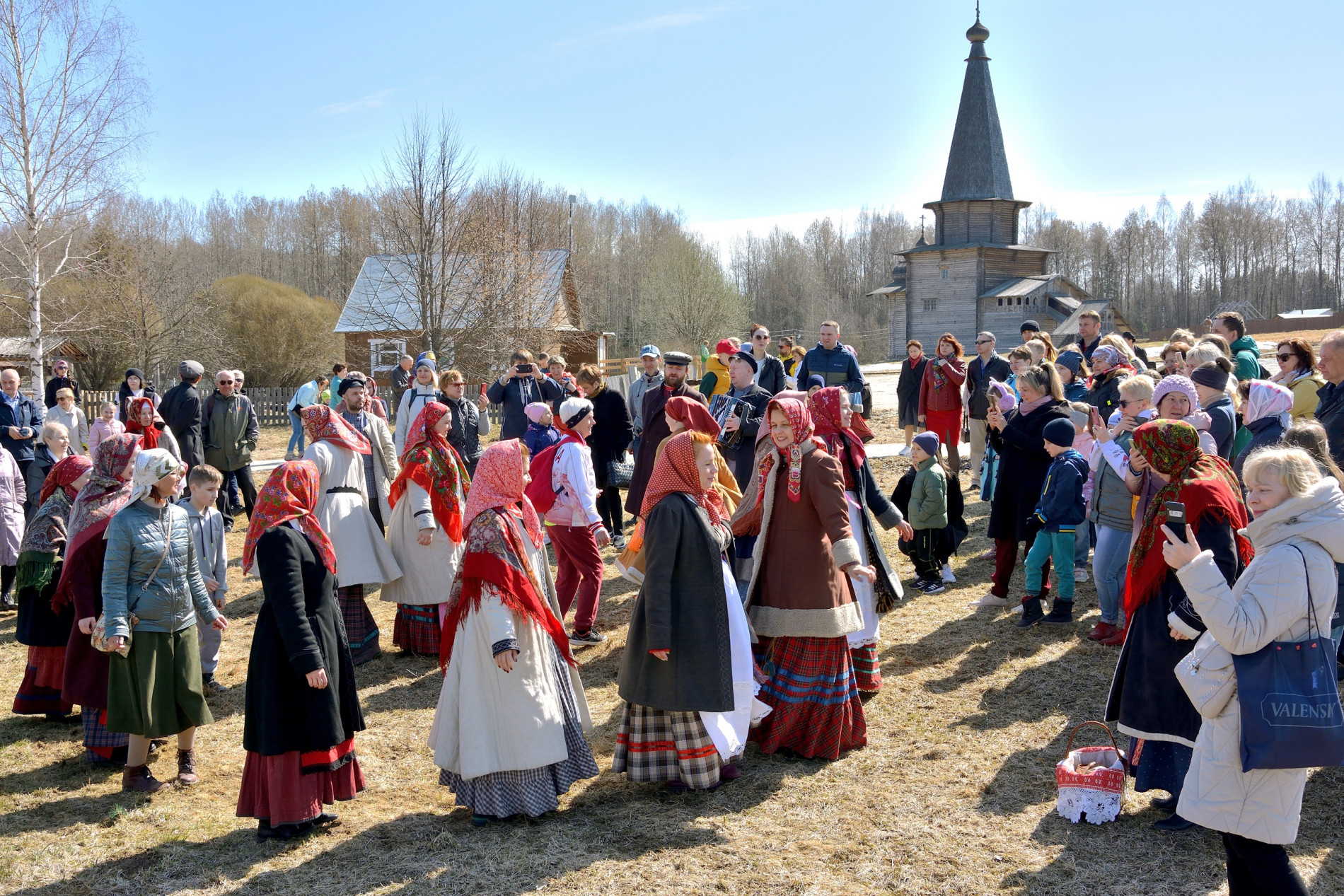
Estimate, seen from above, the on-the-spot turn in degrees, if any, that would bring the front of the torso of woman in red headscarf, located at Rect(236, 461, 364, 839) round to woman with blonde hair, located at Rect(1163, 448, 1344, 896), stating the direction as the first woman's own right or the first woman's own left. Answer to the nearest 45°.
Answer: approximately 45° to the first woman's own right

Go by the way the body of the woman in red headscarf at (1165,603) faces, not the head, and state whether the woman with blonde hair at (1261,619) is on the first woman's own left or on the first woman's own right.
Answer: on the first woman's own left

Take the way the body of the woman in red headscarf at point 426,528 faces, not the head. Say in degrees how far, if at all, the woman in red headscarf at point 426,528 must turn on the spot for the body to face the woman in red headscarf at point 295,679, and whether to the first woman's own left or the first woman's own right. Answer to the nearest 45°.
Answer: approximately 90° to the first woman's own right

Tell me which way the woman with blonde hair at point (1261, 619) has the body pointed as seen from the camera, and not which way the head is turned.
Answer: to the viewer's left

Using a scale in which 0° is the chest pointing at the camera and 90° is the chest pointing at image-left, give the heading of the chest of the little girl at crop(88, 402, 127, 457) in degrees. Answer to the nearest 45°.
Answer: approximately 0°
